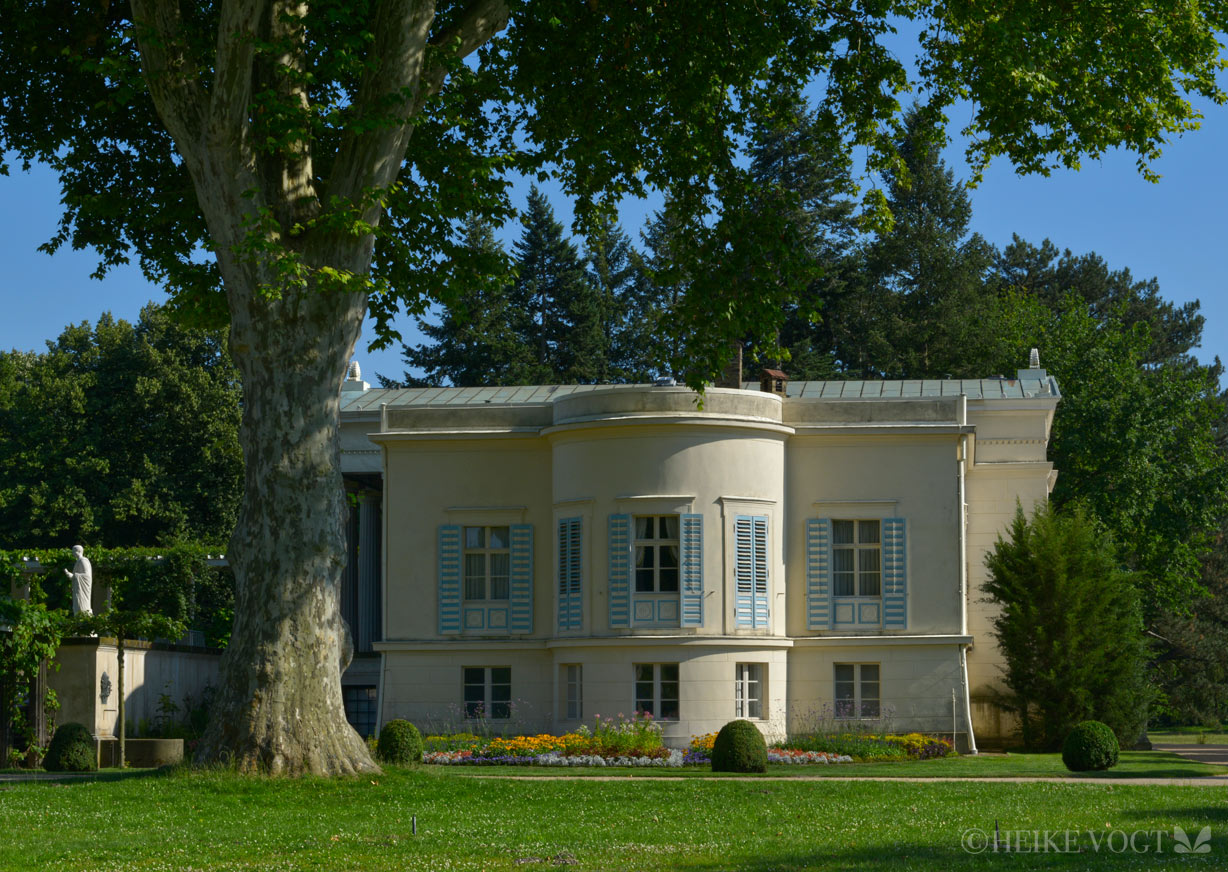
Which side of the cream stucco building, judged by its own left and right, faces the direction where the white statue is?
right

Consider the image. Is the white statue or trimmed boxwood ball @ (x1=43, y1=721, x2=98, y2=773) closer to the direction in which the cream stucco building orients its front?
the trimmed boxwood ball

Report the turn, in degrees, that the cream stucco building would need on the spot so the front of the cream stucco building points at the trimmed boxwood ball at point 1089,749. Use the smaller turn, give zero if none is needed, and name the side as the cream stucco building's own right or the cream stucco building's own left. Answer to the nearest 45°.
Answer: approximately 45° to the cream stucco building's own left

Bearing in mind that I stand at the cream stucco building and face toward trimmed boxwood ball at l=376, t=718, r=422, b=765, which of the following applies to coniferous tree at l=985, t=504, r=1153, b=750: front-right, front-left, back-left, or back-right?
back-left

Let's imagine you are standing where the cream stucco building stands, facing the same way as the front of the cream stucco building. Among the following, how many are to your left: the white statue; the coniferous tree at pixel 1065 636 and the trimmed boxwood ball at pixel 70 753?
1

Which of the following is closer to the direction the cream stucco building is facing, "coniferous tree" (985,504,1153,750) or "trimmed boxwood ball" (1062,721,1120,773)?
the trimmed boxwood ball

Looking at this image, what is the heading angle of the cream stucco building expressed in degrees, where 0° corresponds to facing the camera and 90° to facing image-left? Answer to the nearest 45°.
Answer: approximately 0°

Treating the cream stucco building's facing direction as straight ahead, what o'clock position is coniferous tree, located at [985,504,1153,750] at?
The coniferous tree is roughly at 9 o'clock from the cream stucco building.

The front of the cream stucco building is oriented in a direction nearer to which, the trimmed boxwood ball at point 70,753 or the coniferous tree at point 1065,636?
the trimmed boxwood ball
